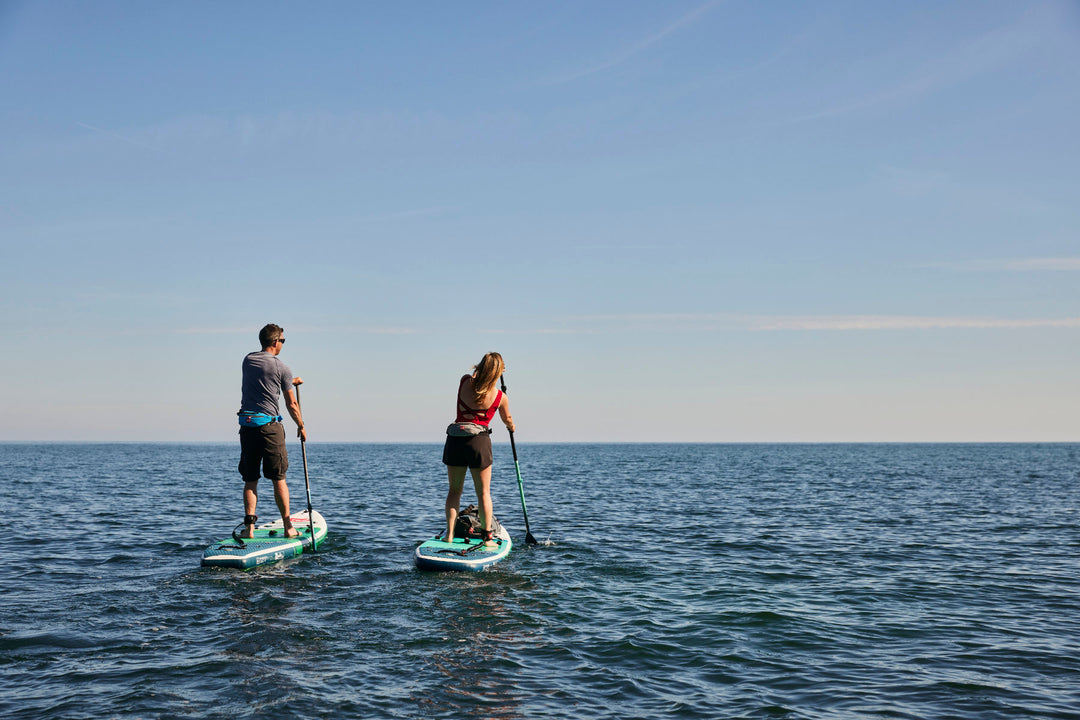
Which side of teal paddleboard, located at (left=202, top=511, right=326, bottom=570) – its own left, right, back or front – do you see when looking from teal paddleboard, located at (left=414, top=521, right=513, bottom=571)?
right

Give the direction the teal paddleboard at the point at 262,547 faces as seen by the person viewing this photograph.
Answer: facing away from the viewer and to the right of the viewer

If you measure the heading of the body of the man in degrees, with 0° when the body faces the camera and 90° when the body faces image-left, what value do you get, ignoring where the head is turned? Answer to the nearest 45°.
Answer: approximately 225°

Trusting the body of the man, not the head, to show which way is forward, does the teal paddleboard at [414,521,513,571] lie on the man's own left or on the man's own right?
on the man's own right

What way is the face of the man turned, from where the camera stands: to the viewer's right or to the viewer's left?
to the viewer's right
